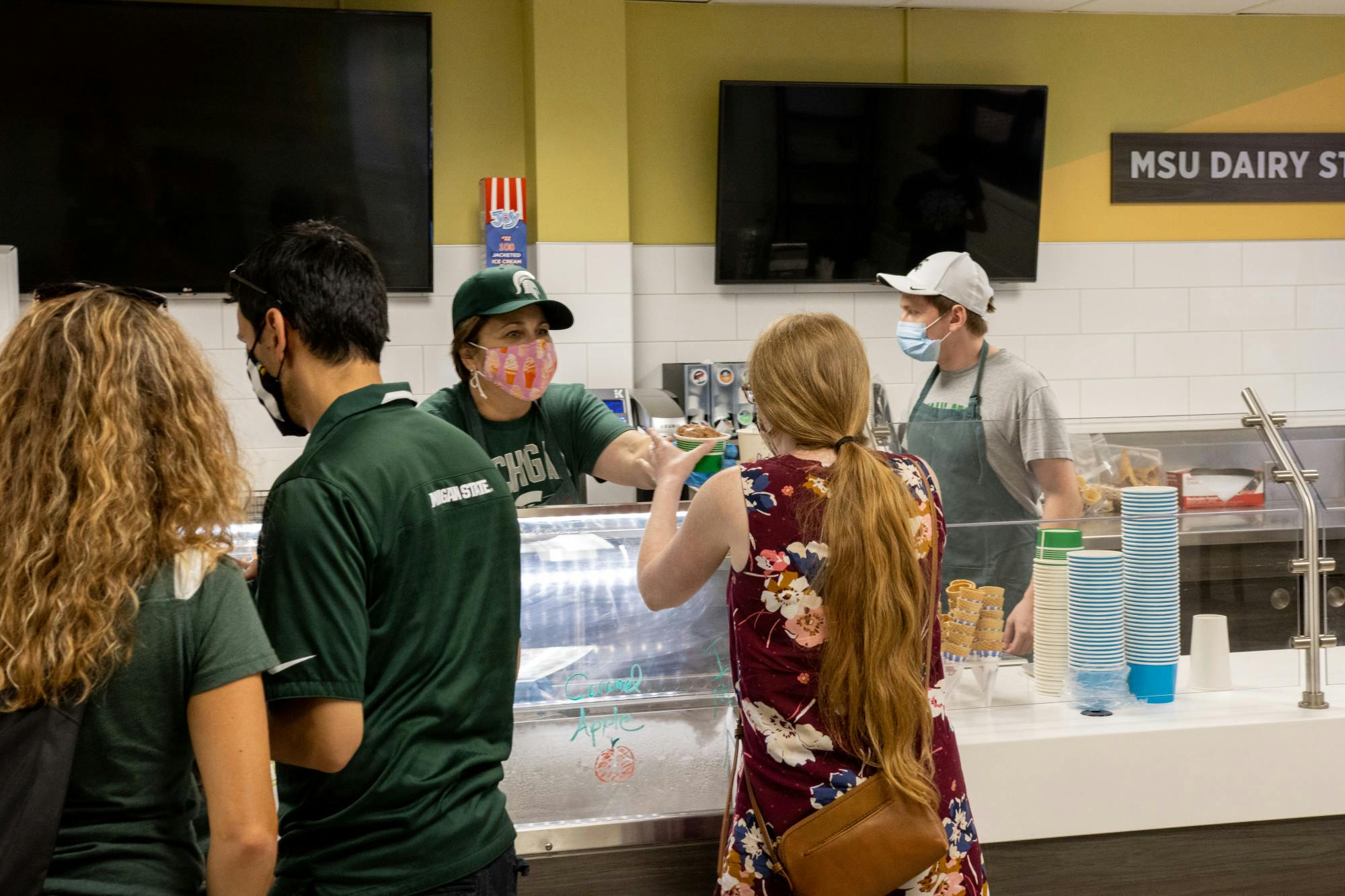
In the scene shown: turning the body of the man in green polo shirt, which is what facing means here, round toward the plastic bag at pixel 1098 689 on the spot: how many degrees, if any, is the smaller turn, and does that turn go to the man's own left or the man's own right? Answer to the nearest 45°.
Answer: approximately 90° to the man's own right

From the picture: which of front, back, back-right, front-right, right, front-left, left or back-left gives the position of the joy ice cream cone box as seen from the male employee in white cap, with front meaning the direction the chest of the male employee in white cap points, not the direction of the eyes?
right

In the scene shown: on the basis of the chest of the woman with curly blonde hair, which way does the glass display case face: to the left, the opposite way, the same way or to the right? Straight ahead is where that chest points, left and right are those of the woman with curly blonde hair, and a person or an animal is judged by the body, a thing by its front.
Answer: the opposite way

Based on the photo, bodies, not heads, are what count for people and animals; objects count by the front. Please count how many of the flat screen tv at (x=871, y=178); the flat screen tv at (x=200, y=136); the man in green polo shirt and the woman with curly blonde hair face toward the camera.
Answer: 2

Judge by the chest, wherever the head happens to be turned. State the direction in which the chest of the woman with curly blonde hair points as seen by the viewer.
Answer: away from the camera

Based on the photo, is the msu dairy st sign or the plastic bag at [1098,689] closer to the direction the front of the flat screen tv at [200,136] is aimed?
the plastic bag

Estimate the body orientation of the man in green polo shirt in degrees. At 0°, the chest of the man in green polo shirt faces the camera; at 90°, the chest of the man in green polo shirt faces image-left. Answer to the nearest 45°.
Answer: approximately 135°

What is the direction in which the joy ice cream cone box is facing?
toward the camera

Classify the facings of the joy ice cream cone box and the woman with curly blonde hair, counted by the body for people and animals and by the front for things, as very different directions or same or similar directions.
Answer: very different directions

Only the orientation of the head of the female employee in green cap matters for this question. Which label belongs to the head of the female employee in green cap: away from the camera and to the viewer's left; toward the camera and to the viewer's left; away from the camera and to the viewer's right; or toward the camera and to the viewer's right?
toward the camera and to the viewer's right

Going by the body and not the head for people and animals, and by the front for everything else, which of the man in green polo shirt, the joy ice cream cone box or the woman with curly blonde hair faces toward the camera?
the joy ice cream cone box

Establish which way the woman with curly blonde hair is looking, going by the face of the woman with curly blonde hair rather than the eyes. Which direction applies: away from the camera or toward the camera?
away from the camera

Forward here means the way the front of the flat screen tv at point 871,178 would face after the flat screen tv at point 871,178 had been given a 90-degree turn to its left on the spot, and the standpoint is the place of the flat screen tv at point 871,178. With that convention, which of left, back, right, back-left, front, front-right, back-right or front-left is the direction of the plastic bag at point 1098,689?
right

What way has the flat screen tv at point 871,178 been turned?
toward the camera

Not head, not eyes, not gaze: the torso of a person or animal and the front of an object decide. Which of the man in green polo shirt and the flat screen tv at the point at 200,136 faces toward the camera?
the flat screen tv

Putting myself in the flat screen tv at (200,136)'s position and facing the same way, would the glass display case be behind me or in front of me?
in front

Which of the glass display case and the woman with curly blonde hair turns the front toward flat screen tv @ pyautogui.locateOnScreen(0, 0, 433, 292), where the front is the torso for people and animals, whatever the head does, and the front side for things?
the woman with curly blonde hair

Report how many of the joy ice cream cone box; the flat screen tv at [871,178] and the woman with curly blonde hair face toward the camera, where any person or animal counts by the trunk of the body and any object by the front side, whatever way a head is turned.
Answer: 2

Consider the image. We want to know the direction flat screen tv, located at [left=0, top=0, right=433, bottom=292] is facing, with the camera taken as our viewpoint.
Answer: facing the viewer

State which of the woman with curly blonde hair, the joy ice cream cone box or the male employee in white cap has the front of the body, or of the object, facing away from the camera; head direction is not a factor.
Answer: the woman with curly blonde hair
